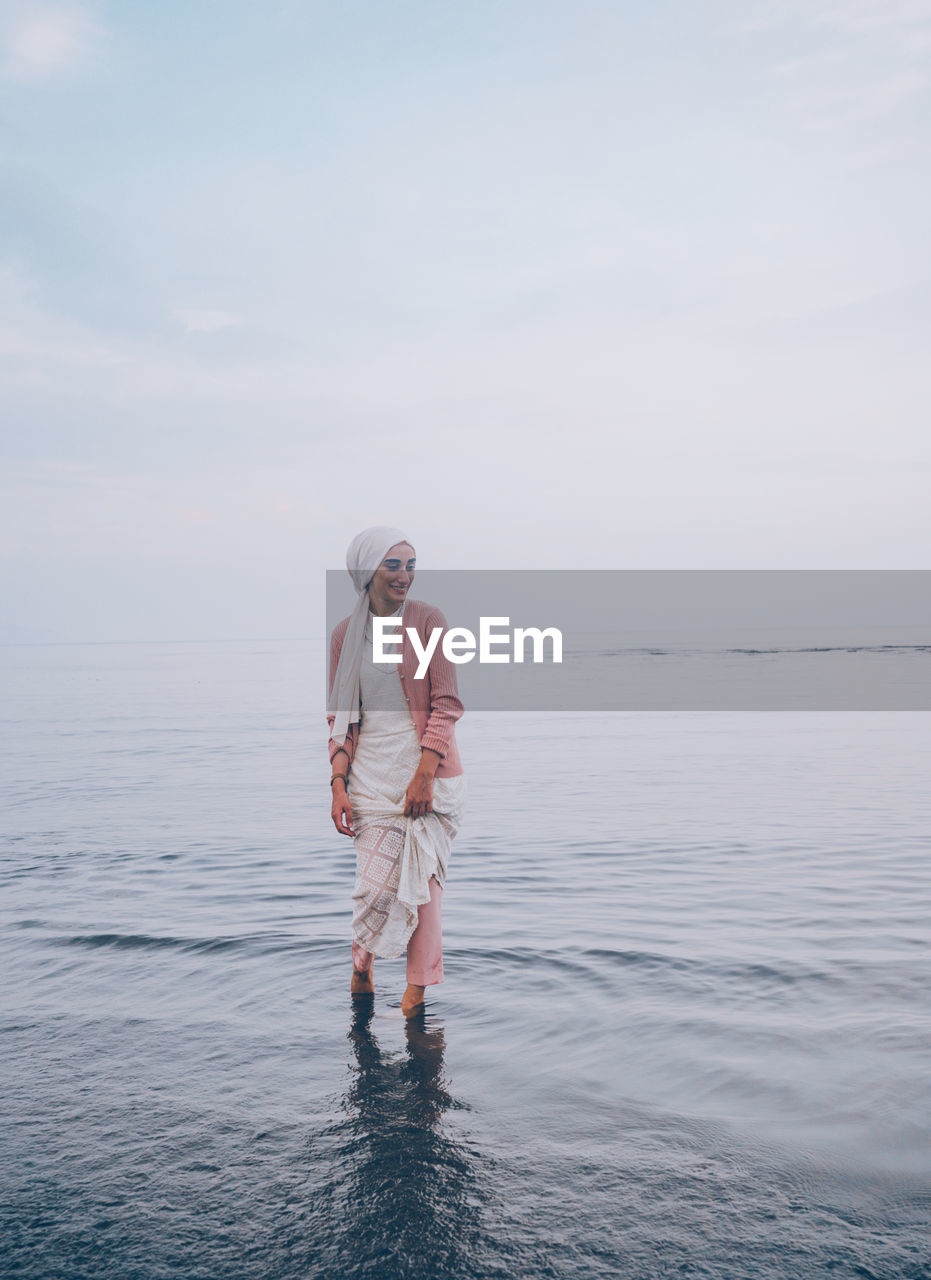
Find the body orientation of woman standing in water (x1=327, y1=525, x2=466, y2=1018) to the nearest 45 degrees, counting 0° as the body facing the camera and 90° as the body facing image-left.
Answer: approximately 0°

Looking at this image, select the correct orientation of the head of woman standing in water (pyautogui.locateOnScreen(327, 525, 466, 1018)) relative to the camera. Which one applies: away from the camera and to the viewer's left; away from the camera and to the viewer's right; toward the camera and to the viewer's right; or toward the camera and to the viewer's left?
toward the camera and to the viewer's right
